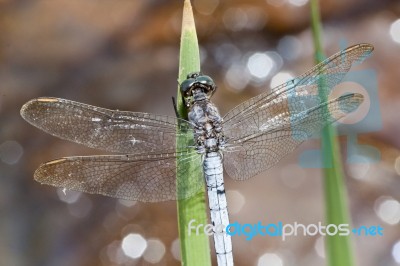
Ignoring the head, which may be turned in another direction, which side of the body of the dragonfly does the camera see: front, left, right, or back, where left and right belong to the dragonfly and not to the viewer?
back
